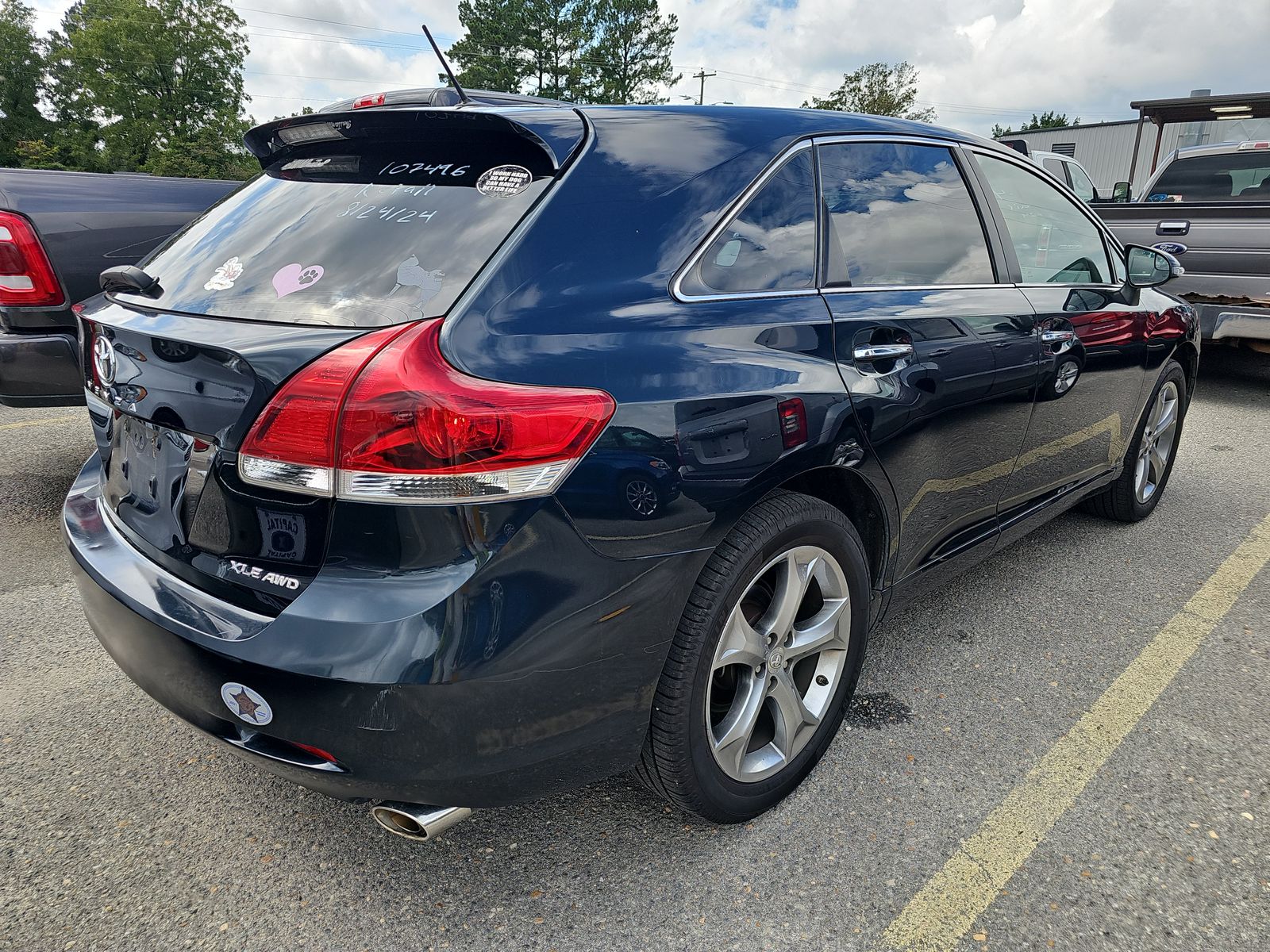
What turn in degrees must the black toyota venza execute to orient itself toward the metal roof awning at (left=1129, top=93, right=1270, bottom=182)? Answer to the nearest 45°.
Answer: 0° — it already faces it

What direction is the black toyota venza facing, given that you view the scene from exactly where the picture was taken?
facing away from the viewer and to the right of the viewer

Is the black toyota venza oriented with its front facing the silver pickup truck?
yes

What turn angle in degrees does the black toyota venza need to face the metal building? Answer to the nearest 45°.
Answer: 0° — it already faces it
